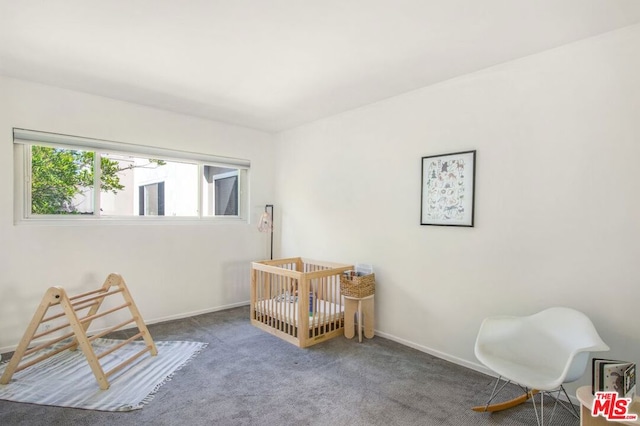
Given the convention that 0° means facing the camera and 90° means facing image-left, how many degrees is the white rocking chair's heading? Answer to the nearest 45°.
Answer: approximately 45°

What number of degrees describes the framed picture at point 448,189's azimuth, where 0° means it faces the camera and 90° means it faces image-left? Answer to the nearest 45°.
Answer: approximately 45°

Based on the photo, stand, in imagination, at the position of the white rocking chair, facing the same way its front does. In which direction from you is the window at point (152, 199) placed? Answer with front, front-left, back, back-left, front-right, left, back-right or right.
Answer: front-right

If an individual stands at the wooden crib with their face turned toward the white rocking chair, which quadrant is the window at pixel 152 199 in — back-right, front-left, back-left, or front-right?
back-right
